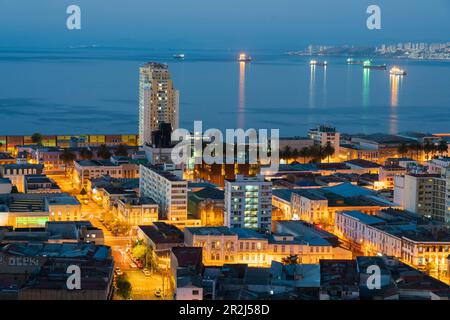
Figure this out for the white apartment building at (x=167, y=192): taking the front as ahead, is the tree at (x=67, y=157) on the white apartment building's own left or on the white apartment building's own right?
on the white apartment building's own right

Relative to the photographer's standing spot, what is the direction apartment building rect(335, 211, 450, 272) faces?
facing the viewer and to the left of the viewer

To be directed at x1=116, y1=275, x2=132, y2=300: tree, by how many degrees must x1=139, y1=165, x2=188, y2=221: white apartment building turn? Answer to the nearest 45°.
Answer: approximately 45° to its left

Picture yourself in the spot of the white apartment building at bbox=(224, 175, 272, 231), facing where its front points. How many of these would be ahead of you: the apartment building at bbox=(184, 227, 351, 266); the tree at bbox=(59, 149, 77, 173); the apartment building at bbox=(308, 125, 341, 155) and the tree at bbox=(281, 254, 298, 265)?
2

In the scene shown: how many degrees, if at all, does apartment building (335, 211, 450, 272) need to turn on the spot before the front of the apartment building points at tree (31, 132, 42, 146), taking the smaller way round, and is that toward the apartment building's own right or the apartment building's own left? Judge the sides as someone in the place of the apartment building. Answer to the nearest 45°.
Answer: approximately 90° to the apartment building's own right

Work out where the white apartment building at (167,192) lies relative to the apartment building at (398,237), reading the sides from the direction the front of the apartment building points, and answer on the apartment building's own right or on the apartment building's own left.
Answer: on the apartment building's own right

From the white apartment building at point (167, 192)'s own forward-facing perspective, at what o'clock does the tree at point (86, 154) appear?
The tree is roughly at 4 o'clock from the white apartment building.

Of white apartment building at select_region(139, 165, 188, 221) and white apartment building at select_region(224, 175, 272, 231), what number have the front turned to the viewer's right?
0

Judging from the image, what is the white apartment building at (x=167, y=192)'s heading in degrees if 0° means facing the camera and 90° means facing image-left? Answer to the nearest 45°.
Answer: approximately 45°

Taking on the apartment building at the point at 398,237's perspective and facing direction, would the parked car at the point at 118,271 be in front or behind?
in front

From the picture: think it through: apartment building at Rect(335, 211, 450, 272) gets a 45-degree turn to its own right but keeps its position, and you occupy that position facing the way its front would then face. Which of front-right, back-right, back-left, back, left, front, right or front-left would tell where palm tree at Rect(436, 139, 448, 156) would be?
right

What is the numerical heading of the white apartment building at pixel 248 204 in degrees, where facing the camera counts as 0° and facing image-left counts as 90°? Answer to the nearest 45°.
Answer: approximately 0°

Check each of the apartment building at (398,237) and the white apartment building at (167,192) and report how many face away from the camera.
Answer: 0

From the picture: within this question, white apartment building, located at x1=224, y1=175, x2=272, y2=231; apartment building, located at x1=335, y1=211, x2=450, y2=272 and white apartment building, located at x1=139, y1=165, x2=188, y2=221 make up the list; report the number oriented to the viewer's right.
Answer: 0

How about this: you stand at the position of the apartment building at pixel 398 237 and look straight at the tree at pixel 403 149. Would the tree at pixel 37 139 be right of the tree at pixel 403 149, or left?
left
